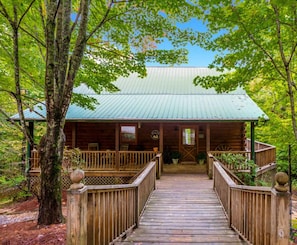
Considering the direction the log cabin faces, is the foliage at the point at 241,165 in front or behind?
in front

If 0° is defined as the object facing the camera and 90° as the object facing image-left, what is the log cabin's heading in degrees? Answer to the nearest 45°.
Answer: approximately 0°

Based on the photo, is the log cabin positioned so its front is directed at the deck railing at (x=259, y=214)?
yes

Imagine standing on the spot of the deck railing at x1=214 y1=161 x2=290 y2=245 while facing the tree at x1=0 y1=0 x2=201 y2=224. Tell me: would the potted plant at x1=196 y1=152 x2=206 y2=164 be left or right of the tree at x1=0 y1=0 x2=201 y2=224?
right

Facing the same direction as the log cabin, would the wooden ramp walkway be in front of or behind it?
in front
